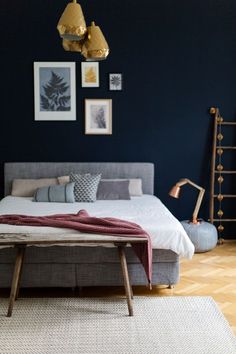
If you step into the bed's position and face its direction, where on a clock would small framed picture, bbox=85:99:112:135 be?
The small framed picture is roughly at 6 o'clock from the bed.

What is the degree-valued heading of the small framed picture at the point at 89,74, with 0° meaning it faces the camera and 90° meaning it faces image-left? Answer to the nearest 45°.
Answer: approximately 0°

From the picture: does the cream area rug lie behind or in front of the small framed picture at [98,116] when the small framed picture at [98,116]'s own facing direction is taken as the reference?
in front

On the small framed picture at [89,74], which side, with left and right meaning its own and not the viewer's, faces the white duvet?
front

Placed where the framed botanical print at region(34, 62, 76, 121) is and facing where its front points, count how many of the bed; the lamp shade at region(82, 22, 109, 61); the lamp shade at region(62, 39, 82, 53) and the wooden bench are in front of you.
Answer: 4

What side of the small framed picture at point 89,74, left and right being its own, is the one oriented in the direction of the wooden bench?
front

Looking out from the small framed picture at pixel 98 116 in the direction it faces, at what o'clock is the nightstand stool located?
The nightstand stool is roughly at 10 o'clock from the small framed picture.
